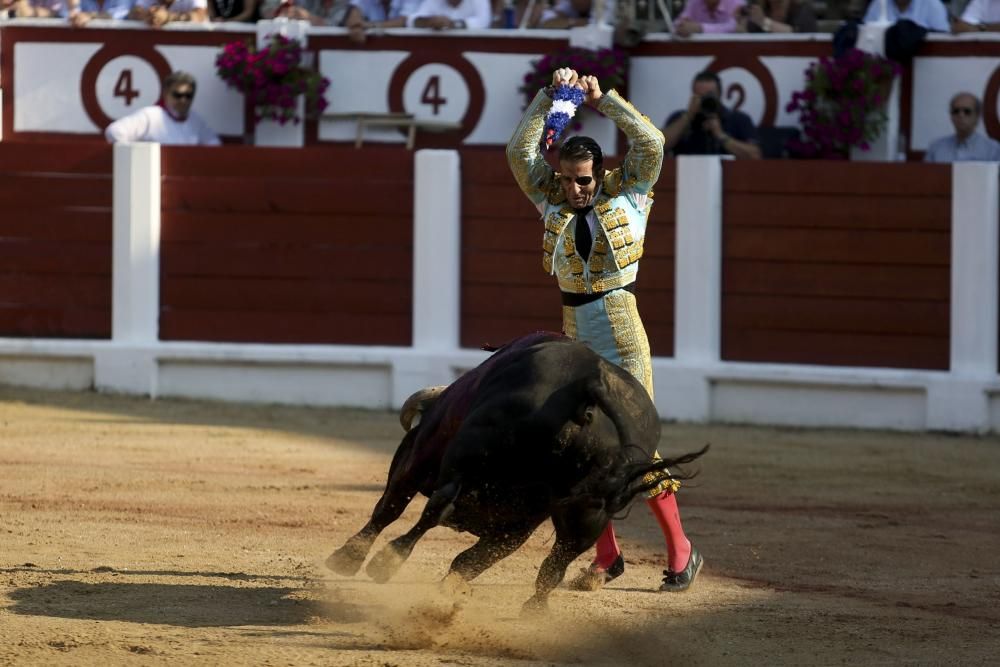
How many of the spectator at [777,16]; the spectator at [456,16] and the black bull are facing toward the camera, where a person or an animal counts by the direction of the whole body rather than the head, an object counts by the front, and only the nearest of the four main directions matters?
2

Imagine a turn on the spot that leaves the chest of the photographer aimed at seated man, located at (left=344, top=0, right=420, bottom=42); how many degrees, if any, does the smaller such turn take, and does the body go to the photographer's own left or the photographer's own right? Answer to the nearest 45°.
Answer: approximately 135° to the photographer's own right

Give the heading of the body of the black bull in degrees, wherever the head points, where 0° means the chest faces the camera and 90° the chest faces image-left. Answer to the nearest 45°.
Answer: approximately 135°

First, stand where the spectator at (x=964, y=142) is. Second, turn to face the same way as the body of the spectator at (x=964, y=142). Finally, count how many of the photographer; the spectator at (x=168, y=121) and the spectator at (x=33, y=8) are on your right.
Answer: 3

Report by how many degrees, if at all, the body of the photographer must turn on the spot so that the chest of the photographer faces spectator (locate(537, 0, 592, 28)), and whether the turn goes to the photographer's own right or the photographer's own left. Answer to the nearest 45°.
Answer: approximately 135° to the photographer's own right

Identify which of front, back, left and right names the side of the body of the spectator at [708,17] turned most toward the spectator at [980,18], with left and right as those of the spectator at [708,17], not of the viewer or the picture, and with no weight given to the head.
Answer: left

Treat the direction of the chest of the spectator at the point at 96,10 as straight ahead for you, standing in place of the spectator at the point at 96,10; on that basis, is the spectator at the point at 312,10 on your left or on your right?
on your left
